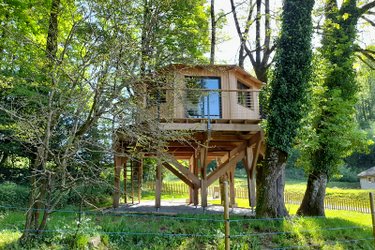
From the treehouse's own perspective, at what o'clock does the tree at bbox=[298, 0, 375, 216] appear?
The tree is roughly at 9 o'clock from the treehouse.

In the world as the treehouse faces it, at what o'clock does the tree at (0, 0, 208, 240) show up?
The tree is roughly at 1 o'clock from the treehouse.

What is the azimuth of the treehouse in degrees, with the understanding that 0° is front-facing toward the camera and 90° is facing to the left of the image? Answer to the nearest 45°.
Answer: approximately 0°
